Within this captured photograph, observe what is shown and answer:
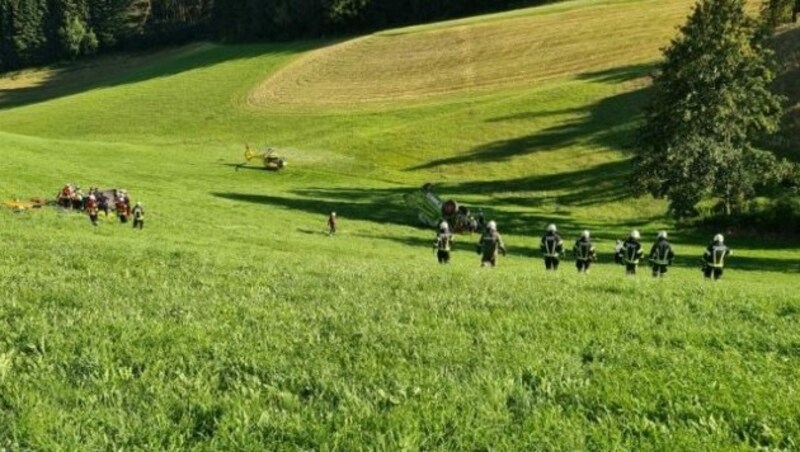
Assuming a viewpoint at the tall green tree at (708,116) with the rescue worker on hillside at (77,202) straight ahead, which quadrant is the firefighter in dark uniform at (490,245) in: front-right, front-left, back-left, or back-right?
front-left

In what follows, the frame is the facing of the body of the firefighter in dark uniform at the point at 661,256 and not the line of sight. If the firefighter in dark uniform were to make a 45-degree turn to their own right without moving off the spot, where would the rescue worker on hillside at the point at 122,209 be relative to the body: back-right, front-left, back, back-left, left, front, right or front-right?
back-left

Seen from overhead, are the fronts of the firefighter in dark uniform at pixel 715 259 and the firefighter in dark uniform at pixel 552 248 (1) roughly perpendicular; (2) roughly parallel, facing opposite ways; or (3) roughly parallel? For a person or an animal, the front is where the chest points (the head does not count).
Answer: roughly parallel

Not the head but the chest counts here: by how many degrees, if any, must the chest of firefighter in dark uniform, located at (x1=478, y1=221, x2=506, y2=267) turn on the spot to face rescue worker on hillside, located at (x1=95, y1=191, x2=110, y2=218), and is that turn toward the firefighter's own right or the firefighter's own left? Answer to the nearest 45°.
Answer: approximately 90° to the firefighter's own left

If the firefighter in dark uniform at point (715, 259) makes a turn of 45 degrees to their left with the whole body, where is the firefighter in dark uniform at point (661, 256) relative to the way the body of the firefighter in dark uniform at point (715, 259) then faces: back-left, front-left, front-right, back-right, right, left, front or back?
front-left

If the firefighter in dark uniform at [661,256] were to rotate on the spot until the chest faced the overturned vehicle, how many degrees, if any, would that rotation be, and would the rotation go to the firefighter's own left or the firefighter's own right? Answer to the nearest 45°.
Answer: approximately 45° to the firefighter's own left

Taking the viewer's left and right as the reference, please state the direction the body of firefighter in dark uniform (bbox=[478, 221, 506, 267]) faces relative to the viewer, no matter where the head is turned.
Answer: facing away from the viewer

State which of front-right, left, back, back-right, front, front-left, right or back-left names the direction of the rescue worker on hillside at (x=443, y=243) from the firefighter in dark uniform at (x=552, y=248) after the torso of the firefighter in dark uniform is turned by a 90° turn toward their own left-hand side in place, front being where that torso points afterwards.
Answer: front

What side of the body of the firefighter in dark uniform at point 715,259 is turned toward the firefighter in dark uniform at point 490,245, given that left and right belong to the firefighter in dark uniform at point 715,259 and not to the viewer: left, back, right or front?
left

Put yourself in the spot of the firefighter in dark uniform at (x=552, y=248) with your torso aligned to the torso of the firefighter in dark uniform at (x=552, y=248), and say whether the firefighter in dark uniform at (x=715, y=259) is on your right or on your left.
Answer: on your right

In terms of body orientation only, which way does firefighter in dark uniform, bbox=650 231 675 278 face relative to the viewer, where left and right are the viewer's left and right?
facing away from the viewer

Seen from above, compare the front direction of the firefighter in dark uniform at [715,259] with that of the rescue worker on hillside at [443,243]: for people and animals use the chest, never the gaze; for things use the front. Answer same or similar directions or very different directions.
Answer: same or similar directions

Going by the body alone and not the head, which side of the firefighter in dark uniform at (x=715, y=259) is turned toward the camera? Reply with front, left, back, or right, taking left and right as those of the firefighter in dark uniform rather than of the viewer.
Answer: back

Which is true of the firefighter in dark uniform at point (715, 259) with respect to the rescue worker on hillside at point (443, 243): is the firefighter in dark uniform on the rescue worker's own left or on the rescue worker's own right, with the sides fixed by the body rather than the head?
on the rescue worker's own right

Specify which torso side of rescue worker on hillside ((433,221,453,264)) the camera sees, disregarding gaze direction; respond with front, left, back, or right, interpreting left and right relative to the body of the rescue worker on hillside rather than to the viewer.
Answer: back

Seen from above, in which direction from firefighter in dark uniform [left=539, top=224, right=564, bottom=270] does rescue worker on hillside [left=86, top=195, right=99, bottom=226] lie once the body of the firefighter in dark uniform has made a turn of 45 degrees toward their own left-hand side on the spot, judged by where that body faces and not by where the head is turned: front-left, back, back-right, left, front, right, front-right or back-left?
front-left

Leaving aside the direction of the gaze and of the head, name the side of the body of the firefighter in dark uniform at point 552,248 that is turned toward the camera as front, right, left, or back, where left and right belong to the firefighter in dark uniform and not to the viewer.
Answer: back

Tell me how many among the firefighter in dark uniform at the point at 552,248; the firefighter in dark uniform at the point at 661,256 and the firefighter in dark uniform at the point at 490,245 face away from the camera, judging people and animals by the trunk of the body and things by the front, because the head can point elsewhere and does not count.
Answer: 3
